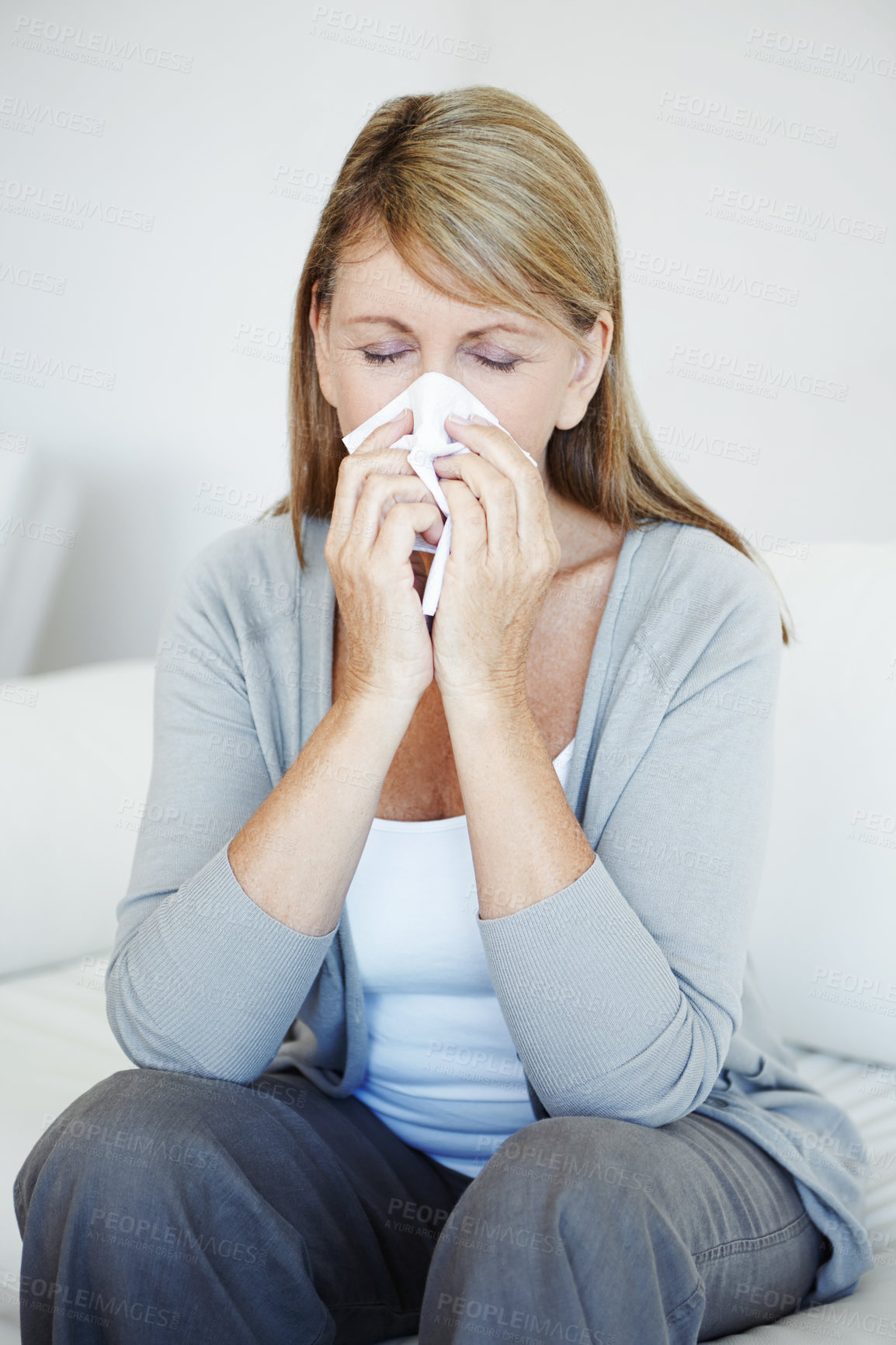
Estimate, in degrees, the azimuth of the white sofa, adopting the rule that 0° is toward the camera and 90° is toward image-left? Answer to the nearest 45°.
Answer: approximately 0°
